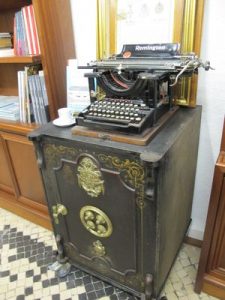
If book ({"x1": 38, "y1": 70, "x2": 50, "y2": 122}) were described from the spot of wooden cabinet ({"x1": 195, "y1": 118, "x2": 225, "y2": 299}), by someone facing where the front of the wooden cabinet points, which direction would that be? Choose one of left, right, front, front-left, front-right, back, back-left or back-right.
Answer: front-right

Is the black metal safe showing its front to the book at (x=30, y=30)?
no

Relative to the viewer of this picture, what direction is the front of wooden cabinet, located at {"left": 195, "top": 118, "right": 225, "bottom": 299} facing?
facing the viewer and to the left of the viewer

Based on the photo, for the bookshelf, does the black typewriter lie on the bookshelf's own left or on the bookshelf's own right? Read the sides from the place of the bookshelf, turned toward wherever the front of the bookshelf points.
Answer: on the bookshelf's own left

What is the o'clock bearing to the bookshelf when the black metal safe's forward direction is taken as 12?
The bookshelf is roughly at 3 o'clock from the black metal safe.

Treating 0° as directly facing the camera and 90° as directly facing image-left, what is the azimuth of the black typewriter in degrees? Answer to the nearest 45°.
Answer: approximately 45°

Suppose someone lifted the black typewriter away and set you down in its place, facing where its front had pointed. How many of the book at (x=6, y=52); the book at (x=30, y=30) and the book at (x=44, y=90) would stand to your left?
0

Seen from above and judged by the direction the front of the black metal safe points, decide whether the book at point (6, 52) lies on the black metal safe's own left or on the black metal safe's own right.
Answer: on the black metal safe's own right

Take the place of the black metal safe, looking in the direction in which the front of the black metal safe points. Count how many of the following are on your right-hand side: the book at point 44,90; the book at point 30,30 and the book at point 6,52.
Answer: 3

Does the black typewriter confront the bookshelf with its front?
no

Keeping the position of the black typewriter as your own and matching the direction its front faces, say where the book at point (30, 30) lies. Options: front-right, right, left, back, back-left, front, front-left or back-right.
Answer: right

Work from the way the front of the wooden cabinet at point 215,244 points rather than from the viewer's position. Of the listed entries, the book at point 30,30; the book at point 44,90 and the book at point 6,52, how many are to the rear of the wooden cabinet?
0
